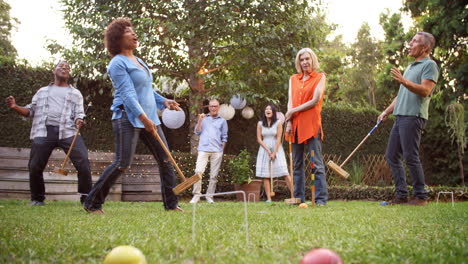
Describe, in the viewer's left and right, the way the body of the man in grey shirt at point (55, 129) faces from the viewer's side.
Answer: facing the viewer

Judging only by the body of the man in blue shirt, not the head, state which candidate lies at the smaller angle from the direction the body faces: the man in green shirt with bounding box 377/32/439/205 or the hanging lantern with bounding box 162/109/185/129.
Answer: the man in green shirt

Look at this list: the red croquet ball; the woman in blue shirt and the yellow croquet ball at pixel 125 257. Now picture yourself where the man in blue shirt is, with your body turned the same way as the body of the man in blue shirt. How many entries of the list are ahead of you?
3

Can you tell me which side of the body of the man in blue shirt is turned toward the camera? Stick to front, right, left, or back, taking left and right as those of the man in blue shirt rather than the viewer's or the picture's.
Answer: front

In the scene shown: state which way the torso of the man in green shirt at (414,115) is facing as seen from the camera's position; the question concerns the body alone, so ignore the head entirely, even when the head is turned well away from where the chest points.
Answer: to the viewer's left

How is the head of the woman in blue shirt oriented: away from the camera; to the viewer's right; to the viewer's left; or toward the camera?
to the viewer's right

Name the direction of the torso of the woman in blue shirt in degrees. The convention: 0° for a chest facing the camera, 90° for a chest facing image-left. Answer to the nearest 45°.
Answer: approximately 270°

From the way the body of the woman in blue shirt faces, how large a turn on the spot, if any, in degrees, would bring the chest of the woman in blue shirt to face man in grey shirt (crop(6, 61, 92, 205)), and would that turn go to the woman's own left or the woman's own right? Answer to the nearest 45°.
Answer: approximately 135° to the woman's own left

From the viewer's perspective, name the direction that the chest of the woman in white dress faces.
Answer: toward the camera

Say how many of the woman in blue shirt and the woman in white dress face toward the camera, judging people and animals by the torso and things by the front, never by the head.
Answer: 1
